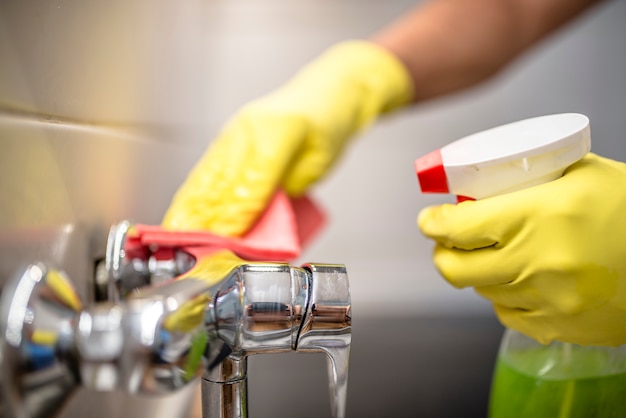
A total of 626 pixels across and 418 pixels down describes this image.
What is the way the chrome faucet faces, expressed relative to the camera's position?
facing to the right of the viewer
